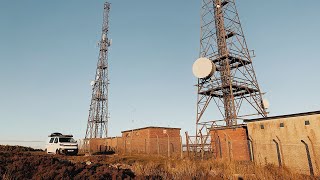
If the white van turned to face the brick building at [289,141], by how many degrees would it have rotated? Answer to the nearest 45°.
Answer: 0° — it already faces it

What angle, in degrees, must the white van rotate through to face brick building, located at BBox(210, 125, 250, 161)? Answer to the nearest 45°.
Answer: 0° — it already faces it

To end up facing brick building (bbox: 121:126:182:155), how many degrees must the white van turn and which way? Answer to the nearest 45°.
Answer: approximately 45° to its left

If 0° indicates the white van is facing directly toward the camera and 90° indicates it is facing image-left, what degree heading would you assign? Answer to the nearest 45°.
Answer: approximately 315°
